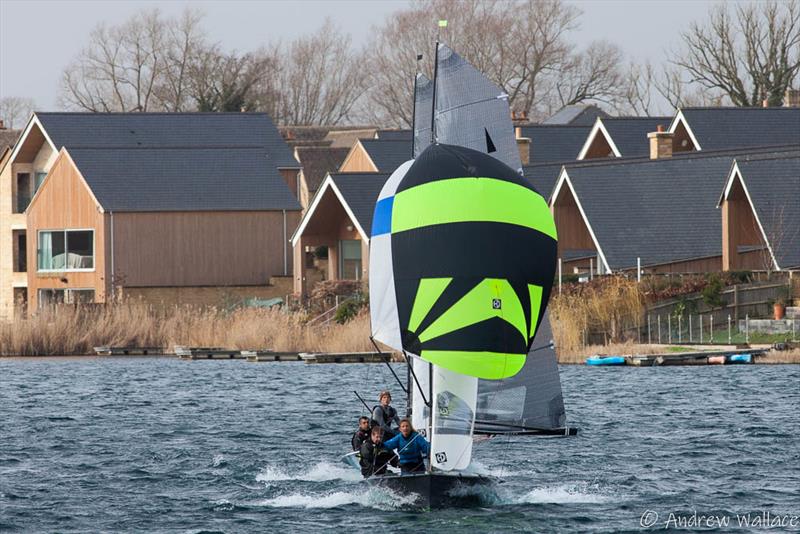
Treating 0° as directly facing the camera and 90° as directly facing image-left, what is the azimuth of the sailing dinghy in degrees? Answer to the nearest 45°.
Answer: approximately 0°

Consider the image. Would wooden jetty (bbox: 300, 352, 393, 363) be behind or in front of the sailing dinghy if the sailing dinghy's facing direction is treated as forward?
behind

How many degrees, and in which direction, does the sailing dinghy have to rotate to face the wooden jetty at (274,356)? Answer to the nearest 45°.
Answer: approximately 180°
